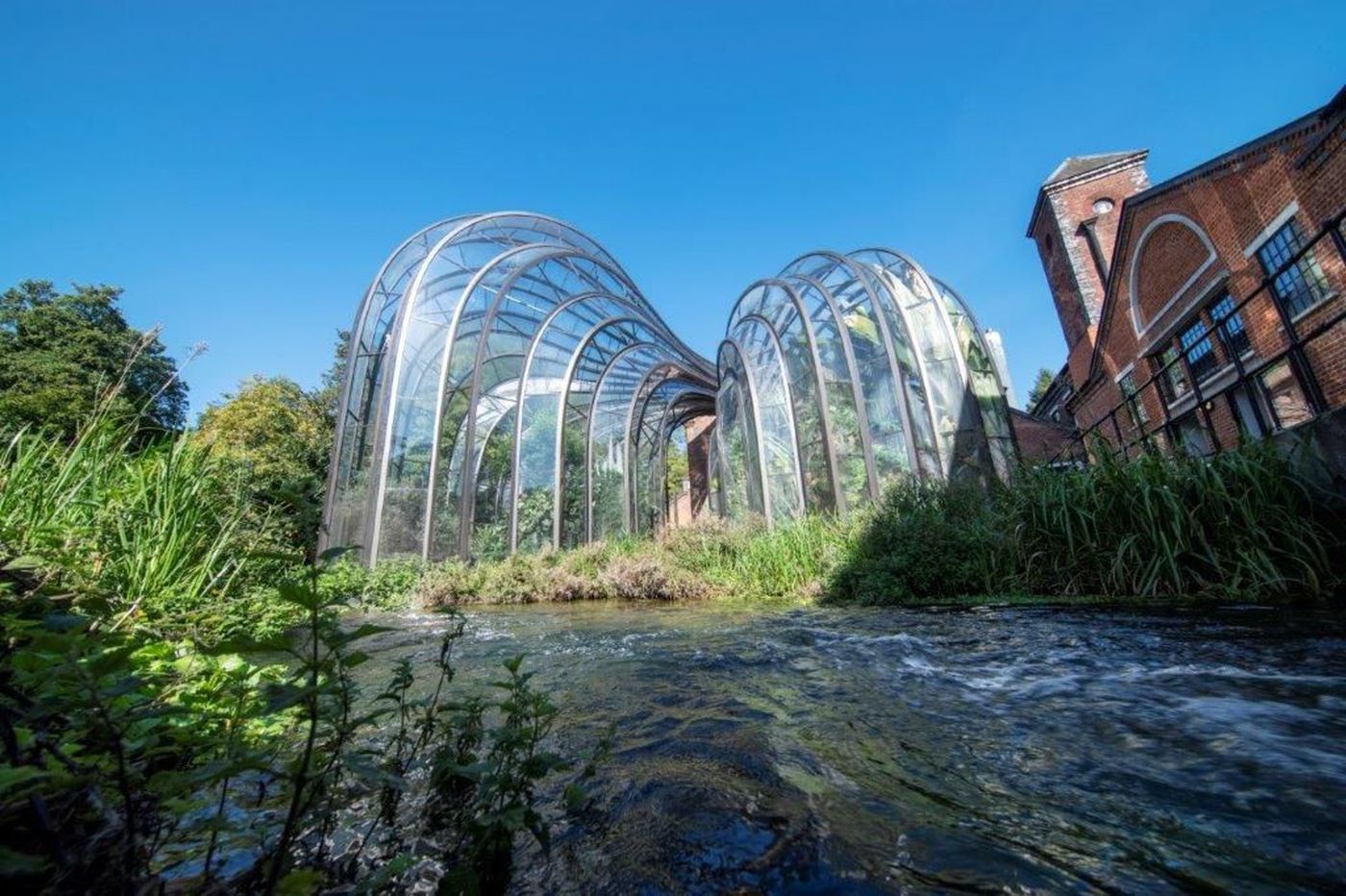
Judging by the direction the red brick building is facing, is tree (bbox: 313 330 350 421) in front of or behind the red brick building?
in front

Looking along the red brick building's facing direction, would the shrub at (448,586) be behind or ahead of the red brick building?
ahead

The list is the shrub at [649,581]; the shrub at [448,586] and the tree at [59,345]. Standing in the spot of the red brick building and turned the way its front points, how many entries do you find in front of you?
3

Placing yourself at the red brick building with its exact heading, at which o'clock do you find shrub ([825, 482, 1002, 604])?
The shrub is roughly at 11 o'clock from the red brick building.

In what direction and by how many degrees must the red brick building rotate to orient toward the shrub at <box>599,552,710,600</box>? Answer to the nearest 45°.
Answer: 0° — it already faces it

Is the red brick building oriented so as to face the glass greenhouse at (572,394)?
yes

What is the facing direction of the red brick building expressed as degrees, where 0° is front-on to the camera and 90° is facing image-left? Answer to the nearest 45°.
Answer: approximately 45°

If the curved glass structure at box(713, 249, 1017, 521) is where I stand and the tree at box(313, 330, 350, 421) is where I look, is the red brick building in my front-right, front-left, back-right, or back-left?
back-right

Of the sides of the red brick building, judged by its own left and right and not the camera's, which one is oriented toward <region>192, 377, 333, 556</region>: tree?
front

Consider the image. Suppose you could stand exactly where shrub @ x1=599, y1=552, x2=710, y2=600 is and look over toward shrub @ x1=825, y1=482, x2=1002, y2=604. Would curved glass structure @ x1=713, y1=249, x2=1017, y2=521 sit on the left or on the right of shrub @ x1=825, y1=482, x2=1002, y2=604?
left
